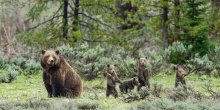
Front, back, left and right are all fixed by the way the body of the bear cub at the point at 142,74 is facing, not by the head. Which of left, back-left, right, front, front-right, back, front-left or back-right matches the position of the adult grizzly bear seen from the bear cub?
front-right

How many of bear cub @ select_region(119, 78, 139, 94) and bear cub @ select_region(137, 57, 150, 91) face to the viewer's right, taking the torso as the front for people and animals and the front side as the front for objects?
1

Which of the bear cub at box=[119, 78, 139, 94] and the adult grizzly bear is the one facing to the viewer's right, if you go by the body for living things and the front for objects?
the bear cub

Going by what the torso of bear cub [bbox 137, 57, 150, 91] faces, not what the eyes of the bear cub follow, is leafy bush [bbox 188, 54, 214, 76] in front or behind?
behind

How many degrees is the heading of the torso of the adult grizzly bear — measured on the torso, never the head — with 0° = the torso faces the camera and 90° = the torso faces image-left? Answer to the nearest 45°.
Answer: approximately 45°

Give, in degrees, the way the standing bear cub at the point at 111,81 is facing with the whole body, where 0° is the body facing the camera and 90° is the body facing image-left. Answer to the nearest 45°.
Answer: approximately 315°

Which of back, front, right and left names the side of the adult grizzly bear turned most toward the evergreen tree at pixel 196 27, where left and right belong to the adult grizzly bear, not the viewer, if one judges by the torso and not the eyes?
back

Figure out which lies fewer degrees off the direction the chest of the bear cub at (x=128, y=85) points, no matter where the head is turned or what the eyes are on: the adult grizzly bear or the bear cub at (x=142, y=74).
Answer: the bear cub

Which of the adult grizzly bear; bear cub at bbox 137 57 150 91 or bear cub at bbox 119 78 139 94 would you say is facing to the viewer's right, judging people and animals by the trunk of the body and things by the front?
bear cub at bbox 119 78 139 94
